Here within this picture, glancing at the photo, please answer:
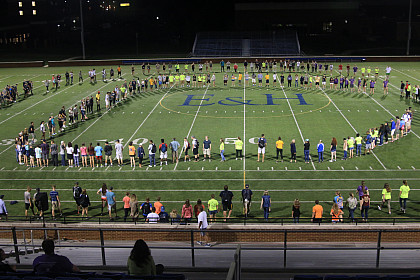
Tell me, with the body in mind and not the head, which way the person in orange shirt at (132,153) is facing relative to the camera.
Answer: away from the camera

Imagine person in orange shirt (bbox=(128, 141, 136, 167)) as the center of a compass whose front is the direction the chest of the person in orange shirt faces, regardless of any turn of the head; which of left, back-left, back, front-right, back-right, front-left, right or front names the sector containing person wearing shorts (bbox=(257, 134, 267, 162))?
right

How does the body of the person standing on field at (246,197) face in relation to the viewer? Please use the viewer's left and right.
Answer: facing away from the viewer

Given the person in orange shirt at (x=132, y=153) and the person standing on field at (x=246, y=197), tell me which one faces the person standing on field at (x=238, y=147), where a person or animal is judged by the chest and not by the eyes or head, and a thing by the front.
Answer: the person standing on field at (x=246, y=197)

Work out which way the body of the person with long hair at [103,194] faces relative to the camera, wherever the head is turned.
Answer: away from the camera

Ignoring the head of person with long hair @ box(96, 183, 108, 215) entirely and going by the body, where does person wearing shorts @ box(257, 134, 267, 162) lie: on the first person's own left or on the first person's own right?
on the first person's own right

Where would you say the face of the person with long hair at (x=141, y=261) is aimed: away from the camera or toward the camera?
away from the camera

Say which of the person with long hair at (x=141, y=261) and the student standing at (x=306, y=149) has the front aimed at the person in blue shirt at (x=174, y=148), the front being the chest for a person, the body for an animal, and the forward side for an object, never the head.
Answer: the person with long hair

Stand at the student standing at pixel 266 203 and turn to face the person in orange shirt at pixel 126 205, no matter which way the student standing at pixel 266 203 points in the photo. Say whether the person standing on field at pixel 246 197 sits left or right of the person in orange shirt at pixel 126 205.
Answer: right

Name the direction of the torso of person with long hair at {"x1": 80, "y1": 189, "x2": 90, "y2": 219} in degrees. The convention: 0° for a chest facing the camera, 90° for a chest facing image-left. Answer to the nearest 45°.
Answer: approximately 180°

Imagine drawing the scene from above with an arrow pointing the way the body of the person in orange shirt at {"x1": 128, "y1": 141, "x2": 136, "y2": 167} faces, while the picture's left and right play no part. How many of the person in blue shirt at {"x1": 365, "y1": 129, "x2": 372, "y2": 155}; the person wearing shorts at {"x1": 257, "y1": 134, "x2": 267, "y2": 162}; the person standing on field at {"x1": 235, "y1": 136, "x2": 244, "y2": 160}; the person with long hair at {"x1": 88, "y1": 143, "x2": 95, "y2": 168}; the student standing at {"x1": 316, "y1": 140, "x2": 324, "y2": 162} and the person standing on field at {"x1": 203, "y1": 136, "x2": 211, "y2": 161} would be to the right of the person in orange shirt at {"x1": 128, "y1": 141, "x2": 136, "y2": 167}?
5

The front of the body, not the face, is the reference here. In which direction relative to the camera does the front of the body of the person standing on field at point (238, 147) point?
away from the camera

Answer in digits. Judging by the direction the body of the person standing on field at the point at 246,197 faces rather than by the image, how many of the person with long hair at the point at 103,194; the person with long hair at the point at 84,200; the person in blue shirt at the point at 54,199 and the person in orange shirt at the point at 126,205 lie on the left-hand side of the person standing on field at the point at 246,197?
4

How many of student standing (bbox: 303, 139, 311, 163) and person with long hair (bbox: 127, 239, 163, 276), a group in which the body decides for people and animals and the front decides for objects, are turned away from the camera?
2

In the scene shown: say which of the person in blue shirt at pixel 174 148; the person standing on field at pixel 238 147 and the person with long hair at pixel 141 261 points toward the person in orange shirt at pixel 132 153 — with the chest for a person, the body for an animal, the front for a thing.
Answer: the person with long hair

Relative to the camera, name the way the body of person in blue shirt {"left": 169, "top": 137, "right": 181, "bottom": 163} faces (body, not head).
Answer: away from the camera

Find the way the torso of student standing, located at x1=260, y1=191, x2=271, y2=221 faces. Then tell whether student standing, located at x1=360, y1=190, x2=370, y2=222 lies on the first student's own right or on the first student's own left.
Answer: on the first student's own right

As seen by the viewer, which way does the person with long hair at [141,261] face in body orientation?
away from the camera

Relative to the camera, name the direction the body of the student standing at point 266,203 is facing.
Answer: away from the camera
